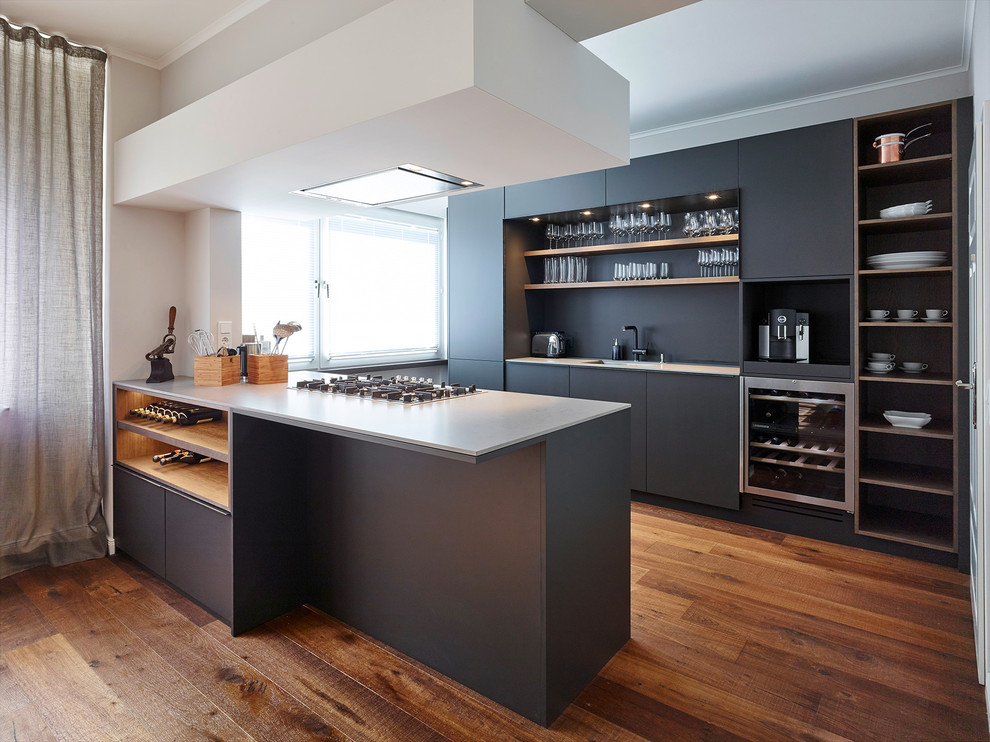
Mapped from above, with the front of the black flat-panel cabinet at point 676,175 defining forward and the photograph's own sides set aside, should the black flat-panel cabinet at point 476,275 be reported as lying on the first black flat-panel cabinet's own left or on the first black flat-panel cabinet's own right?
on the first black flat-panel cabinet's own right

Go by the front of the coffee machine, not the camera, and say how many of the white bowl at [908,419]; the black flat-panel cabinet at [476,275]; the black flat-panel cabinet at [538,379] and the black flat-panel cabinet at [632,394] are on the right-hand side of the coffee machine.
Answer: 3

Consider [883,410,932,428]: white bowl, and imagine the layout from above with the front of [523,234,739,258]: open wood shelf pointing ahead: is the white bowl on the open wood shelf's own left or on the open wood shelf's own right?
on the open wood shelf's own left
